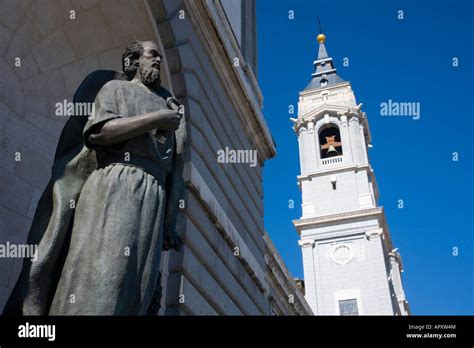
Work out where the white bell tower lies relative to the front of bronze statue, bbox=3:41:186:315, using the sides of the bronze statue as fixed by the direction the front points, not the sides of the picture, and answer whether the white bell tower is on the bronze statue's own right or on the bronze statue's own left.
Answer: on the bronze statue's own left

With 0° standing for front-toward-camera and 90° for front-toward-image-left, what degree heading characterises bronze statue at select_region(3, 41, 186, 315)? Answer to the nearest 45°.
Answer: approximately 315°
